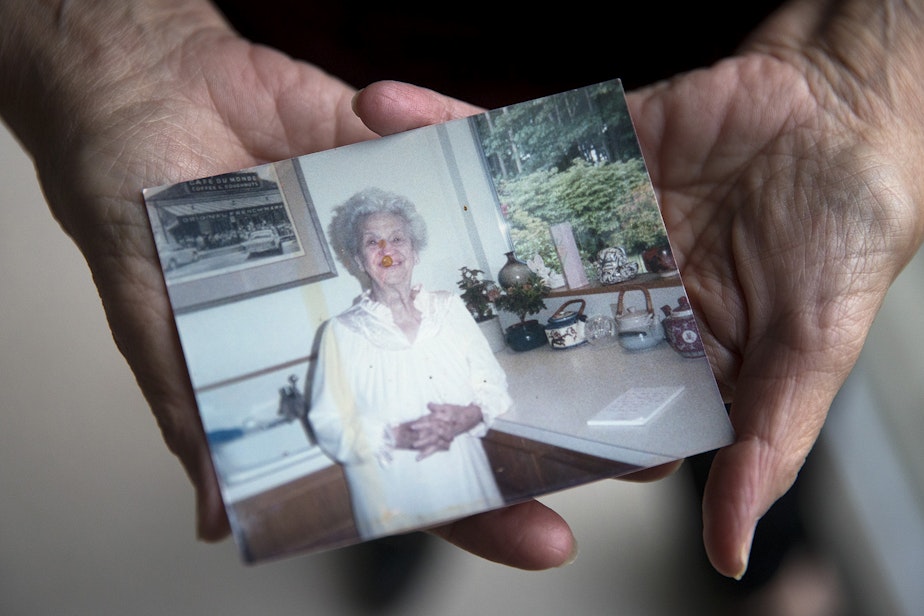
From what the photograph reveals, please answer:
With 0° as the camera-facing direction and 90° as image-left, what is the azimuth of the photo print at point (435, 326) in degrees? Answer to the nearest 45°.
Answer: approximately 0°
